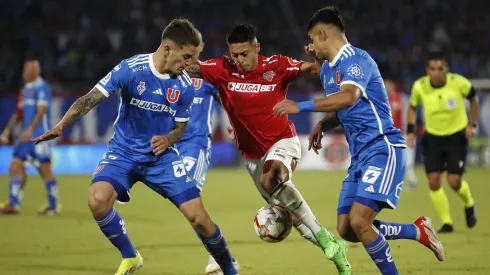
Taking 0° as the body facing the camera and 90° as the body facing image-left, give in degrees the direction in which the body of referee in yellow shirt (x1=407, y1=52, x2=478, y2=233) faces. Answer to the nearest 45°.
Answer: approximately 0°

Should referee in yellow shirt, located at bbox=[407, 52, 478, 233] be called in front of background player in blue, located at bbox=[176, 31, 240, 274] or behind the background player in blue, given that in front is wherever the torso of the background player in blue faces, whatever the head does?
behind

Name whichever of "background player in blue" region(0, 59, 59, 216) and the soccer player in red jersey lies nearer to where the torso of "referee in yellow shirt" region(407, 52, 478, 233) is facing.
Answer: the soccer player in red jersey

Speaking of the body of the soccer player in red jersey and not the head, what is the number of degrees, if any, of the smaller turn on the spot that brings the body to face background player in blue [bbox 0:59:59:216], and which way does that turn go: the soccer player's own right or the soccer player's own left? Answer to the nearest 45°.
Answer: approximately 135° to the soccer player's own right

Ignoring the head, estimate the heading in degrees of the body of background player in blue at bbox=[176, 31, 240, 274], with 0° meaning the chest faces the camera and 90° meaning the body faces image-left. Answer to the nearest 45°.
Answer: approximately 45°

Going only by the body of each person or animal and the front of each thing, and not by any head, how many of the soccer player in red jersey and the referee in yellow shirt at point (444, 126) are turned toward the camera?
2

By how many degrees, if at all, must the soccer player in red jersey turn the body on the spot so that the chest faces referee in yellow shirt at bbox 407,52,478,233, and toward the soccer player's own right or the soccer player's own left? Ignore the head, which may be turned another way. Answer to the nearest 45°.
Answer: approximately 135° to the soccer player's own left

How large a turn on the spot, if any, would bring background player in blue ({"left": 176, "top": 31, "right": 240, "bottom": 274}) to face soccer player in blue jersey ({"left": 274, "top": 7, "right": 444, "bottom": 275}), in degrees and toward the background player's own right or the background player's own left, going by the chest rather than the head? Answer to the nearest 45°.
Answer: approximately 90° to the background player's own left

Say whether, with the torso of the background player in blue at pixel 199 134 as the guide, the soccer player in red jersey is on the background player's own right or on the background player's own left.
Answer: on the background player's own left

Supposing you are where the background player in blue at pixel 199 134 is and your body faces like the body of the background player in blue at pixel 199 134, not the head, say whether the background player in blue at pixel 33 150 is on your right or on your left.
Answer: on your right
